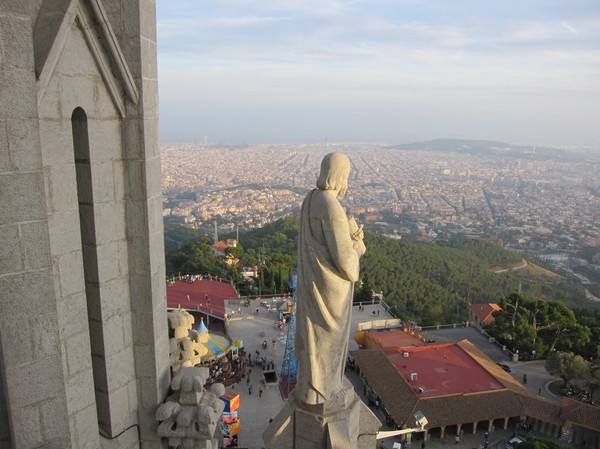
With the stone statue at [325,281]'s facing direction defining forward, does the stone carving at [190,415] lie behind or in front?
behind

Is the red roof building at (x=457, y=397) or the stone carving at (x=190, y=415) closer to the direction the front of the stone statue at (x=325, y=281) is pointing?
the red roof building

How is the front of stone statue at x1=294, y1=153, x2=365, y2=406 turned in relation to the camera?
facing away from the viewer and to the right of the viewer

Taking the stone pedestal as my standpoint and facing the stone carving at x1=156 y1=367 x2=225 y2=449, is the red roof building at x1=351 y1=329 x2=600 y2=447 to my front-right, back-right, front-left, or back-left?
back-right

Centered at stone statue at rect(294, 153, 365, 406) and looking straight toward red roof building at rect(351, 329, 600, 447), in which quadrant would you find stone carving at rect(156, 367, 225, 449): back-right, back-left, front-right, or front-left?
back-left
